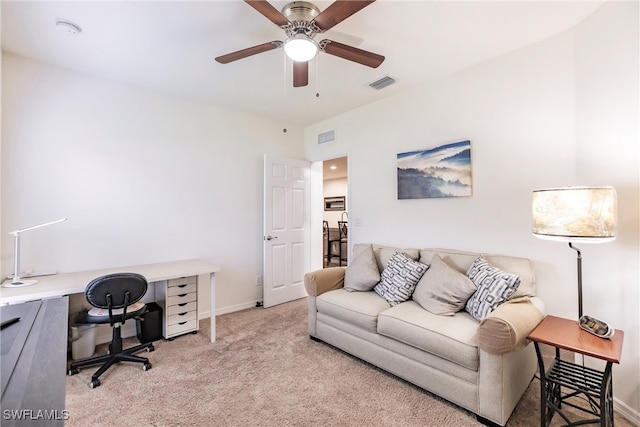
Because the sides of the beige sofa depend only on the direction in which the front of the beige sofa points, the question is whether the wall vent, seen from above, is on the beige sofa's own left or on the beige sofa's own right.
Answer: on the beige sofa's own right

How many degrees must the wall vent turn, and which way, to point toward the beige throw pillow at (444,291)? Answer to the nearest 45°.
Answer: approximately 90° to its left

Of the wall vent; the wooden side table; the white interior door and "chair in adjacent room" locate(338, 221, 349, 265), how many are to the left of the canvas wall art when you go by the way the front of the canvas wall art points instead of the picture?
1

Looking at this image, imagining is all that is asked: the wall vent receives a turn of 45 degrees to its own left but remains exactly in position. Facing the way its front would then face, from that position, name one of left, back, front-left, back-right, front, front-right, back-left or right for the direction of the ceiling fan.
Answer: front

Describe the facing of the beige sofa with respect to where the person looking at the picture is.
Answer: facing the viewer and to the left of the viewer

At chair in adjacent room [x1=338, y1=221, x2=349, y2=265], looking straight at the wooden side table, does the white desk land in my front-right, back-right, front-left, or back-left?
front-right

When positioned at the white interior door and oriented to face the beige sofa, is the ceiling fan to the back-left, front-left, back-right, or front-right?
front-right

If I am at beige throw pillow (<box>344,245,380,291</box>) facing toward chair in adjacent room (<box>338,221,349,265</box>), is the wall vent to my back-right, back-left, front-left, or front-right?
front-left

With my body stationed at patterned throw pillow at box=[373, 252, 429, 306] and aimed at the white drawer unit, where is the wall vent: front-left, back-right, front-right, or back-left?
front-right

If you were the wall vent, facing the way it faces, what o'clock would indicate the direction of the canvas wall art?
The canvas wall art is roughly at 9 o'clock from the wall vent.

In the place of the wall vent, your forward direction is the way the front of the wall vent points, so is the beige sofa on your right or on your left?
on your left

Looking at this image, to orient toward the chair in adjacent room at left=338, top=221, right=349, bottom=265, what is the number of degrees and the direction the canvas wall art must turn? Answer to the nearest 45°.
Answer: approximately 90° to its right

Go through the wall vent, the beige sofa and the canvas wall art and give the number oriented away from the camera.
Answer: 0

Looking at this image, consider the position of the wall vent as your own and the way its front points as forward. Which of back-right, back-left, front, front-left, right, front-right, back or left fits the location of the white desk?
front
